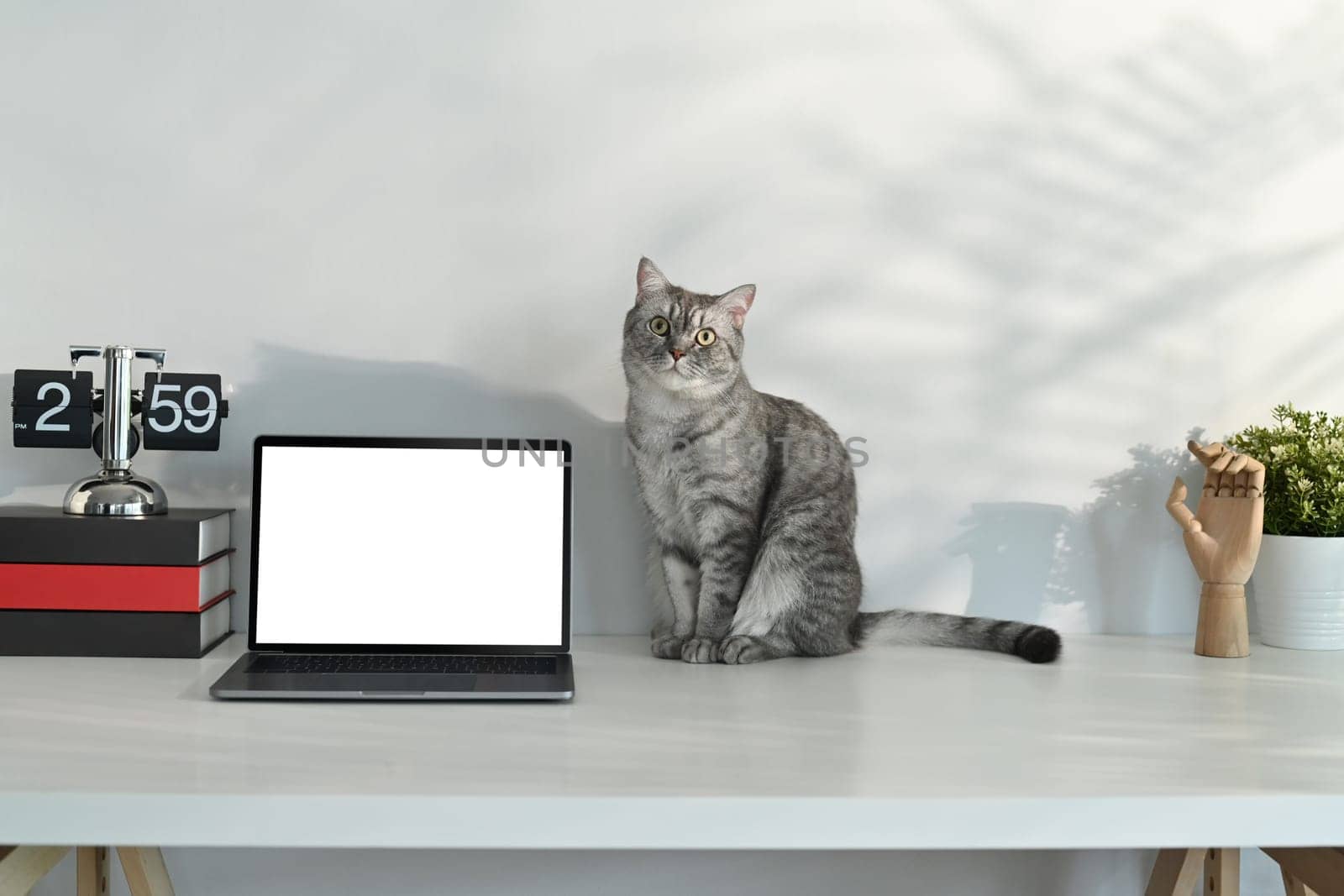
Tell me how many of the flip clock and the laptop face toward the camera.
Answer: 2

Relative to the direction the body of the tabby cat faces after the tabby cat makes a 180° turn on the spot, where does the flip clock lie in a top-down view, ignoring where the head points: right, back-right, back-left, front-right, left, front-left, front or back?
back-left

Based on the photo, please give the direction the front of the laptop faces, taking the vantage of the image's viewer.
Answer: facing the viewer

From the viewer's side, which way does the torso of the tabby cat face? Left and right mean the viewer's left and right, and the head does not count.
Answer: facing the viewer and to the left of the viewer

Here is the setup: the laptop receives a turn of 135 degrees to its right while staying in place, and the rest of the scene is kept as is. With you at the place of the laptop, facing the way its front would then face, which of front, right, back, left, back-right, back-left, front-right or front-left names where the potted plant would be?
back-right

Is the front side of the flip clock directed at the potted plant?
no

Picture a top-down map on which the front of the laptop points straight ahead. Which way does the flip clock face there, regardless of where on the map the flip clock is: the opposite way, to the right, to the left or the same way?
the same way

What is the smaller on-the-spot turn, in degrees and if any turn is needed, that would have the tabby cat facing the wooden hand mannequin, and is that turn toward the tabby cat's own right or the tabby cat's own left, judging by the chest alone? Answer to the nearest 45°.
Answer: approximately 135° to the tabby cat's own left

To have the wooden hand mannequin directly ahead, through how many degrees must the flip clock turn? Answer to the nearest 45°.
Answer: approximately 45° to its left
